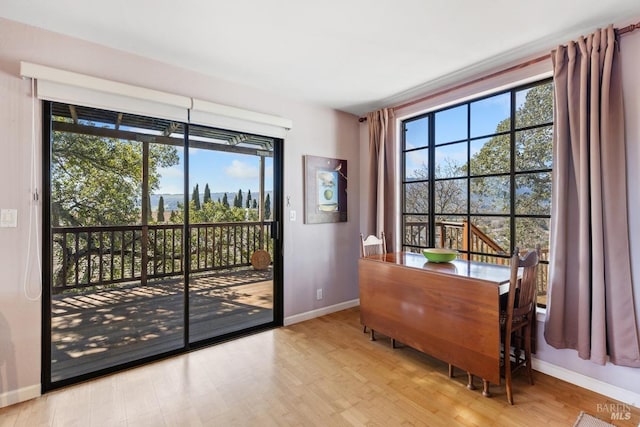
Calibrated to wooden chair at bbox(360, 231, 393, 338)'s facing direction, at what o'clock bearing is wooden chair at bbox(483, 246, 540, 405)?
wooden chair at bbox(483, 246, 540, 405) is roughly at 12 o'clock from wooden chair at bbox(360, 231, 393, 338).

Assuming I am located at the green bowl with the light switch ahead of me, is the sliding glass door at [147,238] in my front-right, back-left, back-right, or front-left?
front-right

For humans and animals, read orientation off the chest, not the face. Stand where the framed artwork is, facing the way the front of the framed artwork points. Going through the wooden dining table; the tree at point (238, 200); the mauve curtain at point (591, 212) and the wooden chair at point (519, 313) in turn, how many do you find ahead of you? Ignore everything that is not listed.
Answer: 3

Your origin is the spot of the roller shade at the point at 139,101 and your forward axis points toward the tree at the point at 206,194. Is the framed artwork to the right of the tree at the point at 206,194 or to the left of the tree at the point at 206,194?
right

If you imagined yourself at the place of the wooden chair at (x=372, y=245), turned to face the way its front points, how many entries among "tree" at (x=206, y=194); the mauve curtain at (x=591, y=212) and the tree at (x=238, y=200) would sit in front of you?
1

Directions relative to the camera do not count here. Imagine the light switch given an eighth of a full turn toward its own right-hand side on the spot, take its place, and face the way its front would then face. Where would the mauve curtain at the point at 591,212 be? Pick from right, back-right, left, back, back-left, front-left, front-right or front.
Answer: left

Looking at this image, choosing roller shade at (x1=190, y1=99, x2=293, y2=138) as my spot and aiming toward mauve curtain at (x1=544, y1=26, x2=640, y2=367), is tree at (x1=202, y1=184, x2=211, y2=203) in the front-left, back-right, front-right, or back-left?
back-left

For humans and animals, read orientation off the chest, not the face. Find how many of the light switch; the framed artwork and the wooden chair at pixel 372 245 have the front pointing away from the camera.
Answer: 0

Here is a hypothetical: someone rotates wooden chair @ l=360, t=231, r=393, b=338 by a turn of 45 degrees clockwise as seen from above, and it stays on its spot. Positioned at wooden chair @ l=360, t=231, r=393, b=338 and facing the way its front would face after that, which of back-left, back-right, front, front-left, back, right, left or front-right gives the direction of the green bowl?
front-left

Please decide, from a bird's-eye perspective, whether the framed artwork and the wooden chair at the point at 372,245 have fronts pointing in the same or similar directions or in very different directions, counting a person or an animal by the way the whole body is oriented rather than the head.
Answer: same or similar directions

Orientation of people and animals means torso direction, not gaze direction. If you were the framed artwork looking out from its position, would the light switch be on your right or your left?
on your right

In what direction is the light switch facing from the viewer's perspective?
toward the camera

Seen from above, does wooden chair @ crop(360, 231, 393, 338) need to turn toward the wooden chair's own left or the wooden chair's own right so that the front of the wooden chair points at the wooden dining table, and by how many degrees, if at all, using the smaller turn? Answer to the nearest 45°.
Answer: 0° — it already faces it

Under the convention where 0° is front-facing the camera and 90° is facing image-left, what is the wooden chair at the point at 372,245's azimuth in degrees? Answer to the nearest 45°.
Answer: approximately 315°

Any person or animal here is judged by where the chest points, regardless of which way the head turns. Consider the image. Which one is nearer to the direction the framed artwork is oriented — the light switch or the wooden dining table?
the wooden dining table

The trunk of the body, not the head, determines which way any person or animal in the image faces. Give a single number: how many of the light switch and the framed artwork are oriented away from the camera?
0

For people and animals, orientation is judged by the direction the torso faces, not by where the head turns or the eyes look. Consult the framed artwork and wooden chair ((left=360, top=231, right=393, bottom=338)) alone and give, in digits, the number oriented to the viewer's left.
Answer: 0
